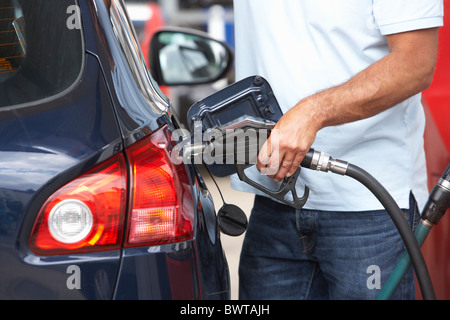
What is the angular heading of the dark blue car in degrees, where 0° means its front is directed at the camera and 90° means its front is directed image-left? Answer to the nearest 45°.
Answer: approximately 180°

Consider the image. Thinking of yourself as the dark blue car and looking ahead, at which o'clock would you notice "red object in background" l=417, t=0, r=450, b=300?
The red object in background is roughly at 2 o'clock from the dark blue car.

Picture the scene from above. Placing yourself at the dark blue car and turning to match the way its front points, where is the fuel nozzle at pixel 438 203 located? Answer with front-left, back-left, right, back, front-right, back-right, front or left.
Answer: right
